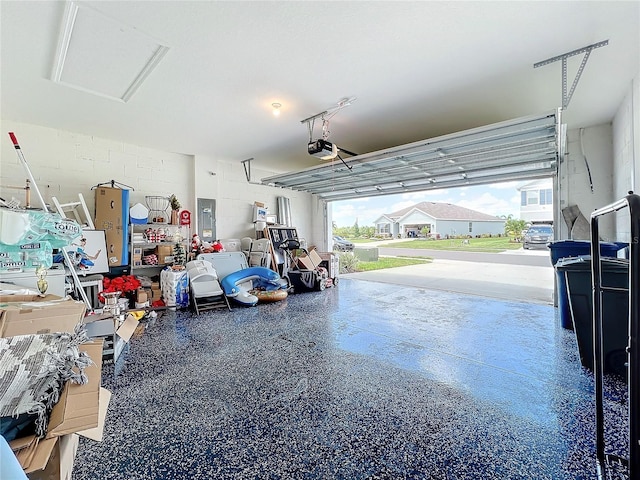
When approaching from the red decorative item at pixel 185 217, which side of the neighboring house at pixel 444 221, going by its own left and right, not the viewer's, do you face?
front

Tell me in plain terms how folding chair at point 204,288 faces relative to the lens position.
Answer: facing the viewer and to the right of the viewer

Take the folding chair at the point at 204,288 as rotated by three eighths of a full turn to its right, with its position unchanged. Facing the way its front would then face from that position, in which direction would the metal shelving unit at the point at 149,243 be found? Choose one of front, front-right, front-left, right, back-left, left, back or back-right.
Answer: front-right

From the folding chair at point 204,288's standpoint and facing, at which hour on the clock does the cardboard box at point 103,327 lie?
The cardboard box is roughly at 2 o'clock from the folding chair.

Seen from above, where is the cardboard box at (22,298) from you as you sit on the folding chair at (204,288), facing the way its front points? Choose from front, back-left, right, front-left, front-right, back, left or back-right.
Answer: right

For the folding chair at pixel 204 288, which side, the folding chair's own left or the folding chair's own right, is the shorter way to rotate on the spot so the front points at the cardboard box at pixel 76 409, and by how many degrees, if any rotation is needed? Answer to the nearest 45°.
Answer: approximately 45° to the folding chair's own right

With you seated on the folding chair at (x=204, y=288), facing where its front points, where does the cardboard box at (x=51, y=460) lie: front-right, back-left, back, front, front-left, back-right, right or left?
front-right

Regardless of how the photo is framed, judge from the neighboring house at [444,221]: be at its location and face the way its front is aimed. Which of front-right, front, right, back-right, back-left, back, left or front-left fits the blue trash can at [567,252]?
front-left

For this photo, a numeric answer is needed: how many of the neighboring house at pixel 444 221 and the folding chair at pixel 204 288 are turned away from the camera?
0

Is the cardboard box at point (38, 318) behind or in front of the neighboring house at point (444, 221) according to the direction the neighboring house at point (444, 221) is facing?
in front

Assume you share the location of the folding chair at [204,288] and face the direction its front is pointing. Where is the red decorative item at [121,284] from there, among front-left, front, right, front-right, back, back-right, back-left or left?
back-right

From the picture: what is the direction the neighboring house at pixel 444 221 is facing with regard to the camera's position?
facing the viewer and to the left of the viewer

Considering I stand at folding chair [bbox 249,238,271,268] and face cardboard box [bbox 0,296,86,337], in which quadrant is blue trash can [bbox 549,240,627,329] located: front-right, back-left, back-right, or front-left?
front-left
